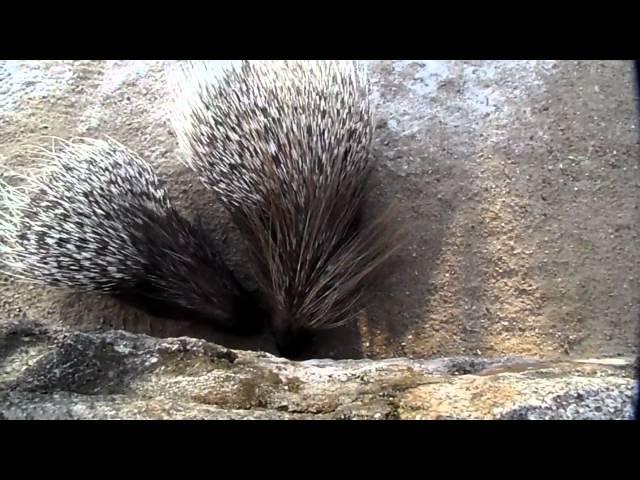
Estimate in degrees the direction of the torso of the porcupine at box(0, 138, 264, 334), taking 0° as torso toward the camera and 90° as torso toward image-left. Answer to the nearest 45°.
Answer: approximately 315°

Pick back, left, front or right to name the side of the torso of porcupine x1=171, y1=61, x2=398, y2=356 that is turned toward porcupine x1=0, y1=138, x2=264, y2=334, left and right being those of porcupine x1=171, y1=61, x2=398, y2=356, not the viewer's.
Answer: right
